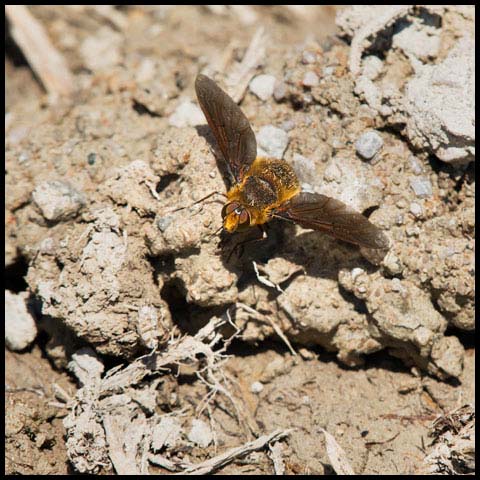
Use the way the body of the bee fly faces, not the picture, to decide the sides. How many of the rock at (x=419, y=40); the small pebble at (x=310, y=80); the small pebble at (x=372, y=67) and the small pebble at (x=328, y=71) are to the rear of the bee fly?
4

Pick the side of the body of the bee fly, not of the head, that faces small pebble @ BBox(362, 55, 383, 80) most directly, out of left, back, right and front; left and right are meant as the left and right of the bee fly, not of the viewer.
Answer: back

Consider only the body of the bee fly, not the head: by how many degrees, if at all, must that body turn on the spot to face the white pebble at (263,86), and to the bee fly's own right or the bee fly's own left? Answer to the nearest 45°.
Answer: approximately 135° to the bee fly's own right

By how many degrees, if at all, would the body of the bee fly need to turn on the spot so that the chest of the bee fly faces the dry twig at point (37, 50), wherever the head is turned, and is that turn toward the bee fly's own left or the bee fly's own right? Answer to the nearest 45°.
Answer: approximately 90° to the bee fly's own right

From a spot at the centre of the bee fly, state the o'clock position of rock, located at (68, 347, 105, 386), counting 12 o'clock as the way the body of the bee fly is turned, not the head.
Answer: The rock is roughly at 1 o'clock from the bee fly.

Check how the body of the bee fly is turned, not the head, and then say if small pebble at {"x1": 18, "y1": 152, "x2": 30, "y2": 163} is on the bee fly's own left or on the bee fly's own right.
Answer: on the bee fly's own right

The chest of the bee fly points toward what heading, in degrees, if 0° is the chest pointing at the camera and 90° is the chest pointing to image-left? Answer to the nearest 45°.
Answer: approximately 45°

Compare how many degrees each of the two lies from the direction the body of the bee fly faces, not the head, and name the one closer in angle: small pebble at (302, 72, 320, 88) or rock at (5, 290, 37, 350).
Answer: the rock

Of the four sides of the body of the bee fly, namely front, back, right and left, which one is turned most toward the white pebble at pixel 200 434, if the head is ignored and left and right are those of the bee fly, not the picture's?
front

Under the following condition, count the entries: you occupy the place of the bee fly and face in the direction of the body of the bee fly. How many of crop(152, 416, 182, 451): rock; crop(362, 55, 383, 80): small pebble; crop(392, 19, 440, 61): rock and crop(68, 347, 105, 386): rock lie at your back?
2

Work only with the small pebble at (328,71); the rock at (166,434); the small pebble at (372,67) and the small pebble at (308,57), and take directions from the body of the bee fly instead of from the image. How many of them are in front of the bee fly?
1

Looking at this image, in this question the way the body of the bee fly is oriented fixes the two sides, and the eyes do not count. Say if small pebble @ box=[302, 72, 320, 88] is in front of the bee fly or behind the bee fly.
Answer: behind
